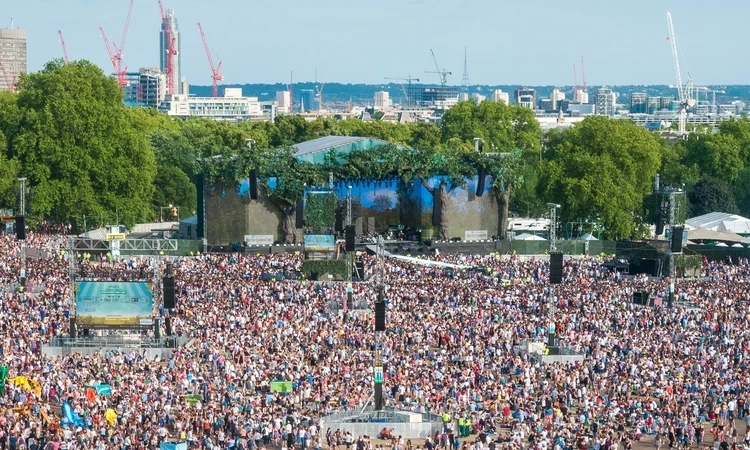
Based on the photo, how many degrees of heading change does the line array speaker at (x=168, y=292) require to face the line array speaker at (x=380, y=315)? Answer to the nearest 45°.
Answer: approximately 45° to its left

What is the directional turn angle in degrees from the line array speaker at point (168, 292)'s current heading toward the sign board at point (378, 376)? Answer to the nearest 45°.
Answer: approximately 45° to its left

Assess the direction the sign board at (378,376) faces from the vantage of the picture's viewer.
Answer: facing the viewer

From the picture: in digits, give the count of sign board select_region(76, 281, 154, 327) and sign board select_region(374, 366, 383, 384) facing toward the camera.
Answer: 2

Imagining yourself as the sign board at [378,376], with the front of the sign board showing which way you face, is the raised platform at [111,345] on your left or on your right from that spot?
on your right

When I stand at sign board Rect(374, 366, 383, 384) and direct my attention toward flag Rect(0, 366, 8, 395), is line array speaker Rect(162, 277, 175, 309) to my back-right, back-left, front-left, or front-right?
front-right

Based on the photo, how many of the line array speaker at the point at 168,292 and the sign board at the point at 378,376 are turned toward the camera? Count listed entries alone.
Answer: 2

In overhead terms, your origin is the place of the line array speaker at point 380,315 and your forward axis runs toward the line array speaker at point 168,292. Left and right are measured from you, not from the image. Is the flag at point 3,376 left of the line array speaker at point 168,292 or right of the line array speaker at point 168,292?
left

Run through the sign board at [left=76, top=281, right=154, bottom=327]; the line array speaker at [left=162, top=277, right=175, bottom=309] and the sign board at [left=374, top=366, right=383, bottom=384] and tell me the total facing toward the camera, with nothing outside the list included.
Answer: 3

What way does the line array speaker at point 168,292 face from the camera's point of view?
toward the camera

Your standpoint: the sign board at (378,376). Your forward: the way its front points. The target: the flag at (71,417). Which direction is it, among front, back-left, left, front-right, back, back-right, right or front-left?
right

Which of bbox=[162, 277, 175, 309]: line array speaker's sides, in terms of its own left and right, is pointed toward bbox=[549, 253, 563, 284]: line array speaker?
left

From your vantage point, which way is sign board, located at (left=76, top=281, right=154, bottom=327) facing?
toward the camera

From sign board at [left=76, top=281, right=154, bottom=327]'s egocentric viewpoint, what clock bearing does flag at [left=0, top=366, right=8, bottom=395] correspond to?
The flag is roughly at 1 o'clock from the sign board.

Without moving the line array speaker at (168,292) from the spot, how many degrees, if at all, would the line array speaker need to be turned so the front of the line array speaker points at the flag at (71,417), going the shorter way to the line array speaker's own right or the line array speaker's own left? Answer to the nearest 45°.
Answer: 0° — it already faces it
